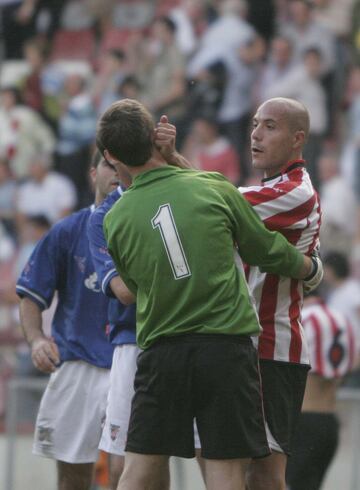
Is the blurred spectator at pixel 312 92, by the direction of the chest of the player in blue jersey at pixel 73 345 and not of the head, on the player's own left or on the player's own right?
on the player's own left

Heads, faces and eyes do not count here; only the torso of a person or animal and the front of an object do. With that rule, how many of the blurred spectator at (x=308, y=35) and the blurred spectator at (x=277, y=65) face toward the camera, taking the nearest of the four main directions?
2

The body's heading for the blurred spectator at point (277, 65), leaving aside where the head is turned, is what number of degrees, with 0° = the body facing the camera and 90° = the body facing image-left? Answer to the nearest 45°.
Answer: approximately 0°

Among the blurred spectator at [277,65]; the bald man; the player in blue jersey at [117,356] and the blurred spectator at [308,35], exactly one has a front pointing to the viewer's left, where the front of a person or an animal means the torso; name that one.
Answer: the bald man

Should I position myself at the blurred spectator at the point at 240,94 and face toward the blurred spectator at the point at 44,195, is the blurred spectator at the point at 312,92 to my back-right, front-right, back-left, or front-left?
back-left

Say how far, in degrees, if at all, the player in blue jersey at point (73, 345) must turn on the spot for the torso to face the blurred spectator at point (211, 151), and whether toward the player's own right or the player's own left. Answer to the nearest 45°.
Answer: approximately 135° to the player's own left
